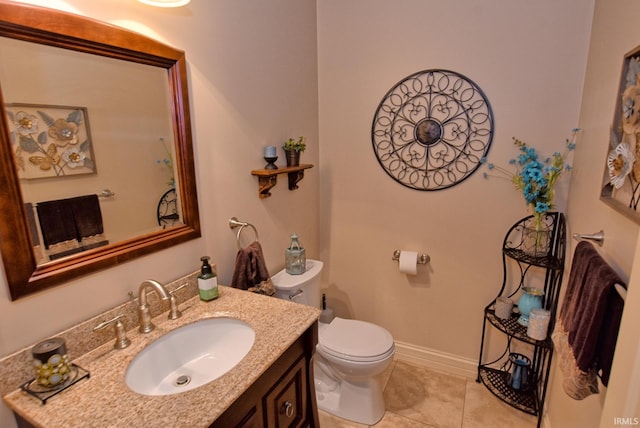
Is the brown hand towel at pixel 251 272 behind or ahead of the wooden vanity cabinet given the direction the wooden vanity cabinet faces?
behind

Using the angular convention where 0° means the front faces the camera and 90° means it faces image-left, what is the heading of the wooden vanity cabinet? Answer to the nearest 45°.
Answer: approximately 315°

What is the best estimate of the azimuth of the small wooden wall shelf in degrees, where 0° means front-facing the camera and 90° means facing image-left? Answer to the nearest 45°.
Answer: approximately 315°

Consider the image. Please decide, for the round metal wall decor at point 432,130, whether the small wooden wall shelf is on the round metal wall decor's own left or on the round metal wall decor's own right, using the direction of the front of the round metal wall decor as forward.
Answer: on the round metal wall decor's own right

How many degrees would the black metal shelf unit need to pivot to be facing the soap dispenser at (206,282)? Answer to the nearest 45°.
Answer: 0° — it already faces it

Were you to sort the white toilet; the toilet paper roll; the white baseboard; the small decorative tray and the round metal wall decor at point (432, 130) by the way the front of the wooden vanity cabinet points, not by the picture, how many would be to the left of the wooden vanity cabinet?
4
